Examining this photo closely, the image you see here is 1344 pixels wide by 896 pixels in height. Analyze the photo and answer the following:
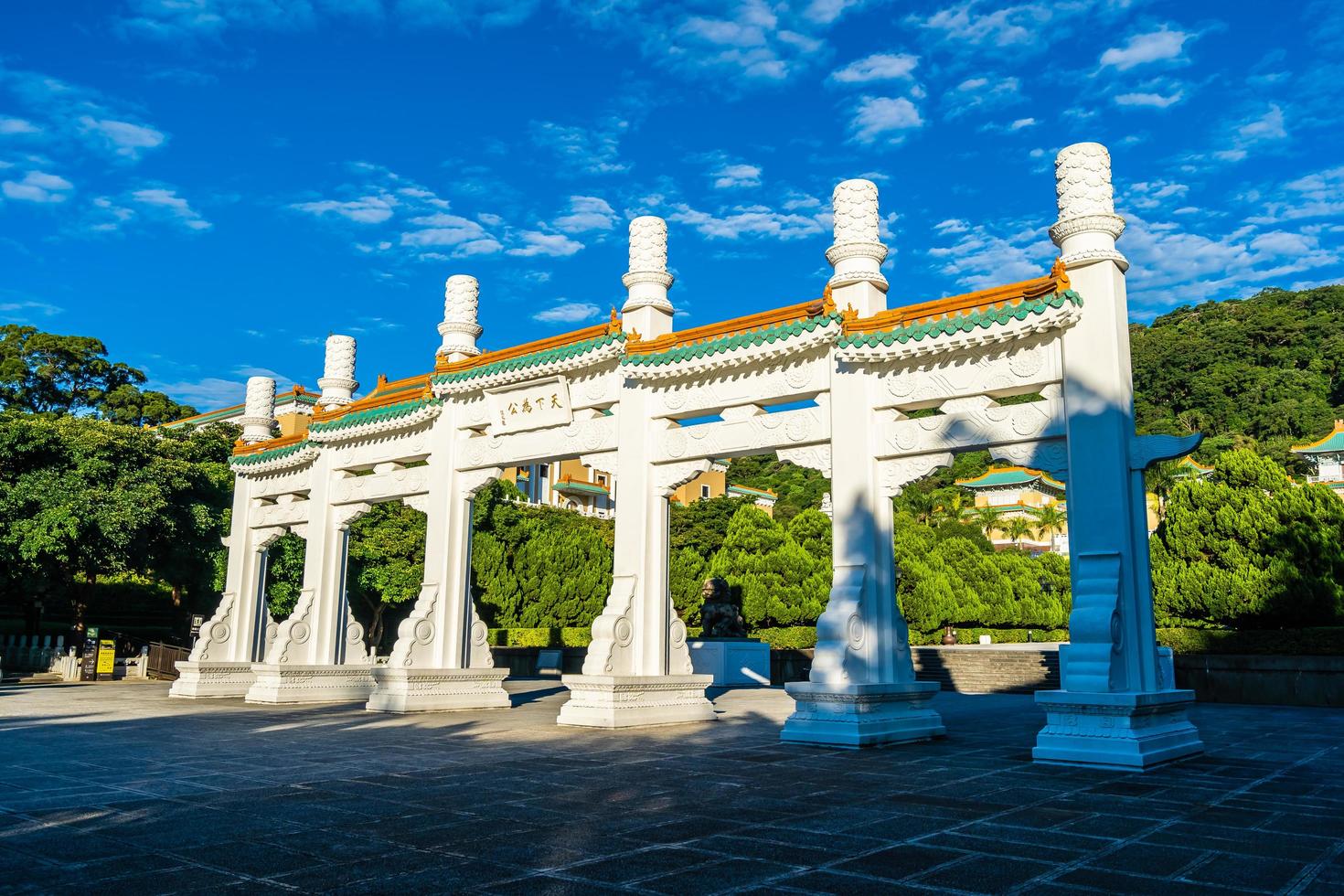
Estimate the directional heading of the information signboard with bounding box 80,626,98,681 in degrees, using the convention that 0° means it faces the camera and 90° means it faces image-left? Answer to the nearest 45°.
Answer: approximately 0°

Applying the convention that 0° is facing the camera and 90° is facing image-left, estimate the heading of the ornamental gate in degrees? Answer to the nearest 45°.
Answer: approximately 45°

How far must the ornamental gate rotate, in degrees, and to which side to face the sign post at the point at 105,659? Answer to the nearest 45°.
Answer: approximately 90° to its right

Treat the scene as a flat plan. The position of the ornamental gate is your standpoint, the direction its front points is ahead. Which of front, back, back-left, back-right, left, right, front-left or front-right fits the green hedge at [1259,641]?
back

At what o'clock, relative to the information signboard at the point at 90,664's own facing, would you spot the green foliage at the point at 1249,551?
The green foliage is roughly at 10 o'clock from the information signboard.

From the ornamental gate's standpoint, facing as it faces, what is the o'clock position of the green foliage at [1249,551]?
The green foliage is roughly at 6 o'clock from the ornamental gate.

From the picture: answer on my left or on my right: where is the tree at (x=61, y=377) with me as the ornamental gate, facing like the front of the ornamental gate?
on my right
